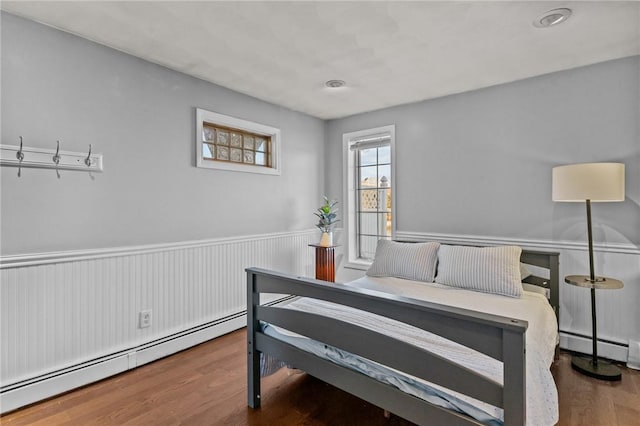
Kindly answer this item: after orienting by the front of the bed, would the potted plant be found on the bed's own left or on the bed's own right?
on the bed's own right

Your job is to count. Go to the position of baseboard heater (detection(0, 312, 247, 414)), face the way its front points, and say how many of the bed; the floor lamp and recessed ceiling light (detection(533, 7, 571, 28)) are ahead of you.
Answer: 3

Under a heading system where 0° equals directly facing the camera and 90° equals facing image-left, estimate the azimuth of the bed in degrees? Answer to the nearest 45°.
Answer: approximately 45°

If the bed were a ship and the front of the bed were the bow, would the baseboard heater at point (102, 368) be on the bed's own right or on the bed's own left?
on the bed's own right

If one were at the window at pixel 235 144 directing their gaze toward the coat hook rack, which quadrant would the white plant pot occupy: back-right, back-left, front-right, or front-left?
back-left

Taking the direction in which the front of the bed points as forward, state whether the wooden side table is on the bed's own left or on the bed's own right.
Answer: on the bed's own right

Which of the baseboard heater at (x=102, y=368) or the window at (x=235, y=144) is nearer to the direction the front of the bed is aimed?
the baseboard heater

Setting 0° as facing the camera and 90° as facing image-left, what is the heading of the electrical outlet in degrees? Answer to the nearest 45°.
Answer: approximately 315°
